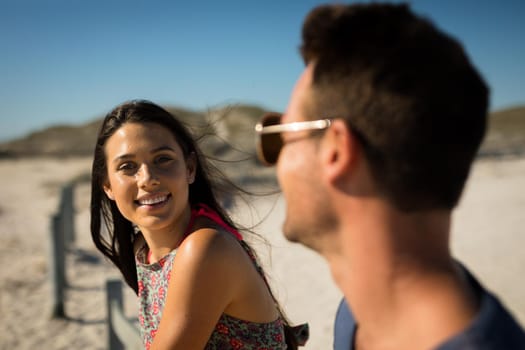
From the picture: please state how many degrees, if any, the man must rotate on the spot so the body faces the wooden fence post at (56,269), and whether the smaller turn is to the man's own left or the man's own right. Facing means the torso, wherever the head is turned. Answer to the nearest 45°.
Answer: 0° — they already face it

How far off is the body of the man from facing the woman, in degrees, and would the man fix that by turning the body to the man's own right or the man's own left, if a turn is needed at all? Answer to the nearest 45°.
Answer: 0° — they already face them

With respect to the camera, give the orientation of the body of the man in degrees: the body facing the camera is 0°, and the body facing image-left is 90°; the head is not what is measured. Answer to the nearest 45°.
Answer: approximately 135°

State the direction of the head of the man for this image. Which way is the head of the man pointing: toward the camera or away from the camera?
away from the camera

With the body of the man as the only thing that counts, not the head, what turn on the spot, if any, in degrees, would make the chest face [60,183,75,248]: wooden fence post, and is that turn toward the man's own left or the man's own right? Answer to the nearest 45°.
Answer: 0° — they already face it
